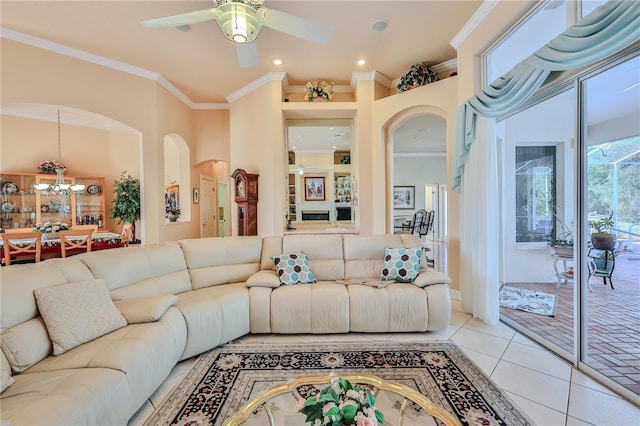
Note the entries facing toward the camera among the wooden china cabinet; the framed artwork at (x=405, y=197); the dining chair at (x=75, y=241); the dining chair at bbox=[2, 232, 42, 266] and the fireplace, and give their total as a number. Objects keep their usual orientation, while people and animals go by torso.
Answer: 3

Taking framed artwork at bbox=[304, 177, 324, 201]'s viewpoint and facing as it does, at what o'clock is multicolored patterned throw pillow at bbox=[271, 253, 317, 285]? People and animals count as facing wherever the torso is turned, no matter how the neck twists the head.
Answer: The multicolored patterned throw pillow is roughly at 12 o'clock from the framed artwork.

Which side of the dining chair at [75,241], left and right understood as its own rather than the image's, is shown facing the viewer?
back

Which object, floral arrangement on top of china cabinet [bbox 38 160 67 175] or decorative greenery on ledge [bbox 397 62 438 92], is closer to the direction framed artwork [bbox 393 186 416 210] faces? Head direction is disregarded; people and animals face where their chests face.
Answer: the decorative greenery on ledge

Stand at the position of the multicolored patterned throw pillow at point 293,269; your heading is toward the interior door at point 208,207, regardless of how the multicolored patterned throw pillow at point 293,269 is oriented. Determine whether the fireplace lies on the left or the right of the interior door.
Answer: right

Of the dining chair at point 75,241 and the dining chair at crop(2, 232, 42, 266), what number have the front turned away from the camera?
2

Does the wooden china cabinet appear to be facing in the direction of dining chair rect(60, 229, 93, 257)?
yes

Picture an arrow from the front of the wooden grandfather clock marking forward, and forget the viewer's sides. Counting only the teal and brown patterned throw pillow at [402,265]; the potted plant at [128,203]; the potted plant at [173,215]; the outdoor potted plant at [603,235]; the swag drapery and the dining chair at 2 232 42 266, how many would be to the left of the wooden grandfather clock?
3

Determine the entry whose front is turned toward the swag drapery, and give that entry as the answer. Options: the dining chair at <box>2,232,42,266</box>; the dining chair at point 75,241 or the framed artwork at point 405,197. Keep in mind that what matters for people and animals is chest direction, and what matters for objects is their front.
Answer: the framed artwork

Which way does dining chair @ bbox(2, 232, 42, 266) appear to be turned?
away from the camera
